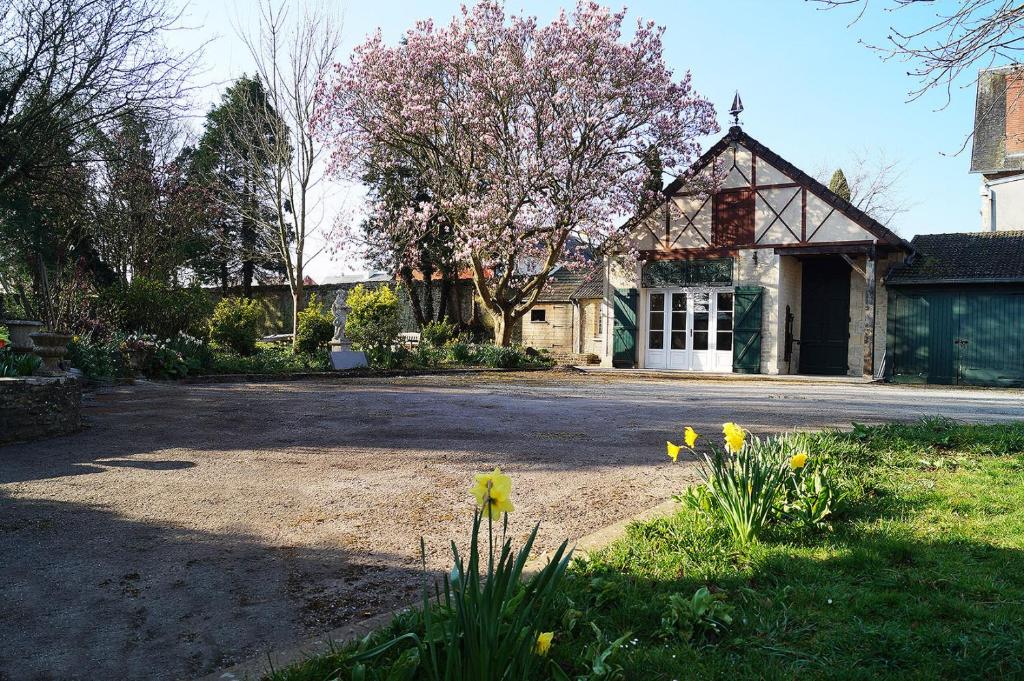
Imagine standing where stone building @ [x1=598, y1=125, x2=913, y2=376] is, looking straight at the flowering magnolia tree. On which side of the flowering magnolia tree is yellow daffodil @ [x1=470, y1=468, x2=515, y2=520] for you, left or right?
left

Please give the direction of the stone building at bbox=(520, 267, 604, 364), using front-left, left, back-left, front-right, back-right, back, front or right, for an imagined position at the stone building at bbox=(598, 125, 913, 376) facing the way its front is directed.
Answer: back-right

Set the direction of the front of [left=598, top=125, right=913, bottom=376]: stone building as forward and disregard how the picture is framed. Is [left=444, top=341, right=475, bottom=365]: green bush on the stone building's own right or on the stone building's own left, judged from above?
on the stone building's own right

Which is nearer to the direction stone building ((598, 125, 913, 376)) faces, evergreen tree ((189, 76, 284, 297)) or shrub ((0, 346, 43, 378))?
the shrub

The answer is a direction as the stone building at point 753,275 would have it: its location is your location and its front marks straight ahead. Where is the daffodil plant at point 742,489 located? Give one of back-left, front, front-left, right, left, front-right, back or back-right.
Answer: front

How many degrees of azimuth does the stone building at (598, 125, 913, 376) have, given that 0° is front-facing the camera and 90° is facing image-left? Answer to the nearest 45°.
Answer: approximately 0°

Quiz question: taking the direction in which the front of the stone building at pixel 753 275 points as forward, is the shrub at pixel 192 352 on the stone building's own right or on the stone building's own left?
on the stone building's own right

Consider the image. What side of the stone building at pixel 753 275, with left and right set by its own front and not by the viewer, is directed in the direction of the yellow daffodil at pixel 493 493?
front

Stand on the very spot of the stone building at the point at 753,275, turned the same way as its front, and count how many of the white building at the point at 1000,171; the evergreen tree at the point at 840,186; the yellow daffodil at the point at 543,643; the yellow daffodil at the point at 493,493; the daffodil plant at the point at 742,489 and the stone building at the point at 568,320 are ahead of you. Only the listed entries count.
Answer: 3

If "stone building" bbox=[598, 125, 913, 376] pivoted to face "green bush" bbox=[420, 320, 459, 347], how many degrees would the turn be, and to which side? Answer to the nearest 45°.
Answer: approximately 90° to its right

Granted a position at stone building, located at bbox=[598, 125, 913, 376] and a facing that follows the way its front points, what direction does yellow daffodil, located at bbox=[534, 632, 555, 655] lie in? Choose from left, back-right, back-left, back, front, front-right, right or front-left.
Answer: front

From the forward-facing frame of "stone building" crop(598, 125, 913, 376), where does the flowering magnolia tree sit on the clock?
The flowering magnolia tree is roughly at 2 o'clock from the stone building.
